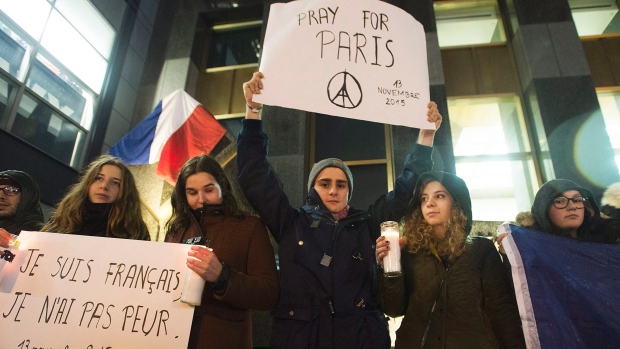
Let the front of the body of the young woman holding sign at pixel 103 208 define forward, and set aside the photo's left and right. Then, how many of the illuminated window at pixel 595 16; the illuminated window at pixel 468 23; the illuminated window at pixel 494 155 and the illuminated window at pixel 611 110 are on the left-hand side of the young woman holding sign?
4

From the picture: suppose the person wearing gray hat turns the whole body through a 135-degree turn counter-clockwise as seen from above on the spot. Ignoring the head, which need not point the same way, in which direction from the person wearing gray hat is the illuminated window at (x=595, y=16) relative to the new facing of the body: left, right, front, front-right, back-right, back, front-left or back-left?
front

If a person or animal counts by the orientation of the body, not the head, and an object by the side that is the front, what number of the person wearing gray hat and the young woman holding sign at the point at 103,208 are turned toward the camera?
2

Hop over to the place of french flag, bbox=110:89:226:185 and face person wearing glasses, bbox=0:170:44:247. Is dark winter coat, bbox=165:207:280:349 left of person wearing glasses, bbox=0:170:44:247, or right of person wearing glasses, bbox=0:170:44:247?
left

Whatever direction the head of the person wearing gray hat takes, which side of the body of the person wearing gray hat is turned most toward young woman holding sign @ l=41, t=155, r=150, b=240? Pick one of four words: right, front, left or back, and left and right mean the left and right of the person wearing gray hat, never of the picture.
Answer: right

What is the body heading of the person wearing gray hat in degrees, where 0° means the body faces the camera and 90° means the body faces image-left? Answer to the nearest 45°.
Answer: approximately 0°

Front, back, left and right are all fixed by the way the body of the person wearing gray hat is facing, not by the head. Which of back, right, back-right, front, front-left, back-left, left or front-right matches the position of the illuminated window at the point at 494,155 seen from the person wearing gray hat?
back-left

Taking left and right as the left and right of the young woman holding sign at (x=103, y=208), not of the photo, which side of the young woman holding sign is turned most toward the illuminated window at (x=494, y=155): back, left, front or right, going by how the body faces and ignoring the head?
left

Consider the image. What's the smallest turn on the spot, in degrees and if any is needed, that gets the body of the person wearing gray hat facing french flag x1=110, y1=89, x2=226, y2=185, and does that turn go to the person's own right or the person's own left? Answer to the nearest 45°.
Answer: approximately 135° to the person's own right

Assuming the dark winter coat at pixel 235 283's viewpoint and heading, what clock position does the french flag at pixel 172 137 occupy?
The french flag is roughly at 4 o'clock from the dark winter coat.
